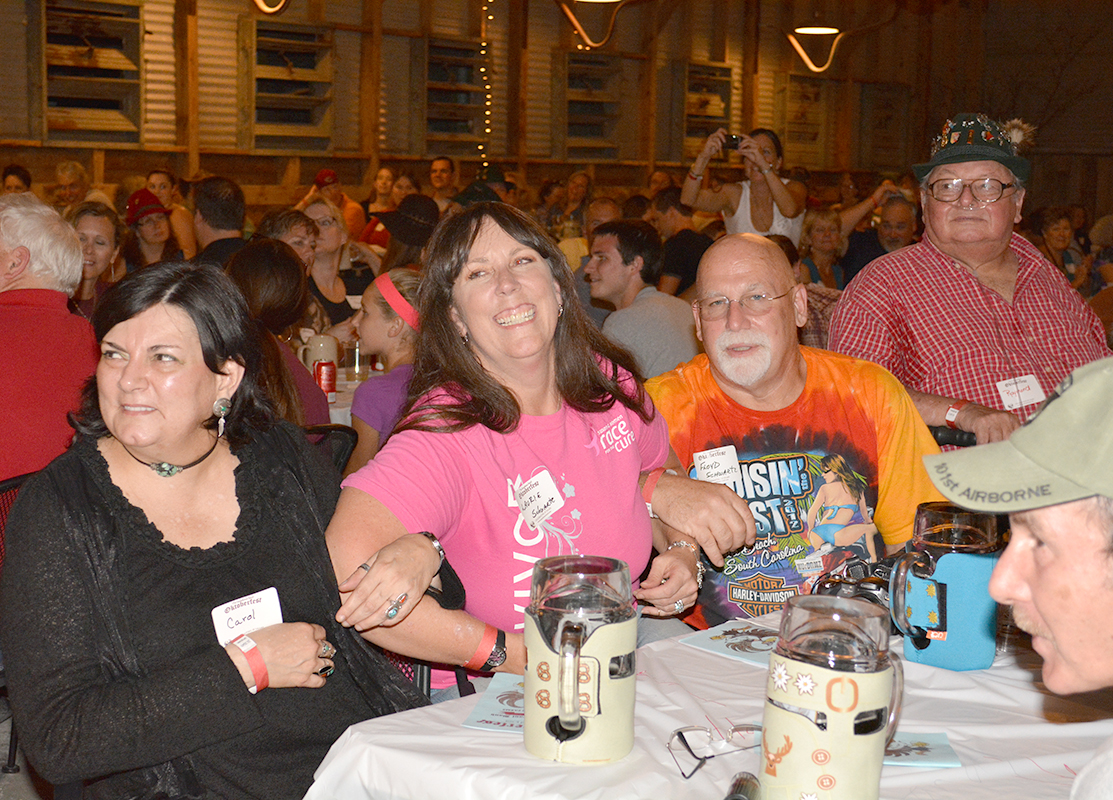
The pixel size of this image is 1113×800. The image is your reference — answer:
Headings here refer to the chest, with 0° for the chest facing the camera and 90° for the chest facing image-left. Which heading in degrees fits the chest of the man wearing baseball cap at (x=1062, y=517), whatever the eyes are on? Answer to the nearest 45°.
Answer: approximately 90°

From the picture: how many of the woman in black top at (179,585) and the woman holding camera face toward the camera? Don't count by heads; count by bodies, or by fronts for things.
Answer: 2

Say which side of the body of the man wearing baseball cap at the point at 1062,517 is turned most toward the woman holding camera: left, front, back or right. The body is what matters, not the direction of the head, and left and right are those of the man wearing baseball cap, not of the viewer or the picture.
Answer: right

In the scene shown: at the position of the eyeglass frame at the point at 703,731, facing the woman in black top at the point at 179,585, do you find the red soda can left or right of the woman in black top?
right

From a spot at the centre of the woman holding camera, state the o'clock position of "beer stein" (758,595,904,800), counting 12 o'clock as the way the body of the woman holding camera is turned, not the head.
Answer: The beer stein is roughly at 12 o'clock from the woman holding camera.

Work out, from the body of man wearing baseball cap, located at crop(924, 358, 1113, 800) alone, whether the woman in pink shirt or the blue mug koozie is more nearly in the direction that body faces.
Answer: the woman in pink shirt

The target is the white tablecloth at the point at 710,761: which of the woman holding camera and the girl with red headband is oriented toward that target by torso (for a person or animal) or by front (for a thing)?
the woman holding camera
